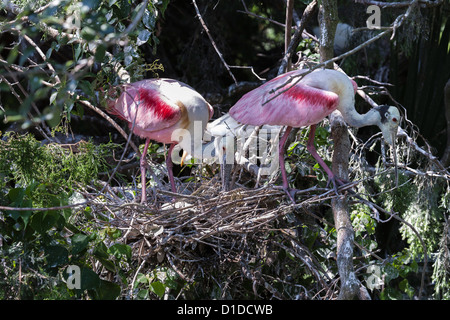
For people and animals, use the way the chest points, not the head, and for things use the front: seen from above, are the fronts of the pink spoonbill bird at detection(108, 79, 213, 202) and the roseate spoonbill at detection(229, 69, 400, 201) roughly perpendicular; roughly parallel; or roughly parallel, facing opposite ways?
roughly parallel

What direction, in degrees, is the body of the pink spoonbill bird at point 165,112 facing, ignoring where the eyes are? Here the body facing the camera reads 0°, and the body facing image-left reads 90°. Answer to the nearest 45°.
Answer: approximately 270°

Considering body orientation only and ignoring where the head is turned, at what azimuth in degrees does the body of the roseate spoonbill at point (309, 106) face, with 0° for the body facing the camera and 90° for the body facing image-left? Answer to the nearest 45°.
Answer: approximately 270°

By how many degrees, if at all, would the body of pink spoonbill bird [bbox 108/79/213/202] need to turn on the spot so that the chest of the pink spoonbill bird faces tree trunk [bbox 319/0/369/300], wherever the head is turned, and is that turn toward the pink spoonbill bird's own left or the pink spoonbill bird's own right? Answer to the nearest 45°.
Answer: approximately 45° to the pink spoonbill bird's own right

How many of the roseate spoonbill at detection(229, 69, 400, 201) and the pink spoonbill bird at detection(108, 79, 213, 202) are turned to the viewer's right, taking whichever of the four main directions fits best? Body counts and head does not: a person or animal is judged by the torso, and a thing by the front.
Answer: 2

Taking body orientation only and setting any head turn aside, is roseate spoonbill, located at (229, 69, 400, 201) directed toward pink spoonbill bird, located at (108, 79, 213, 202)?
no
